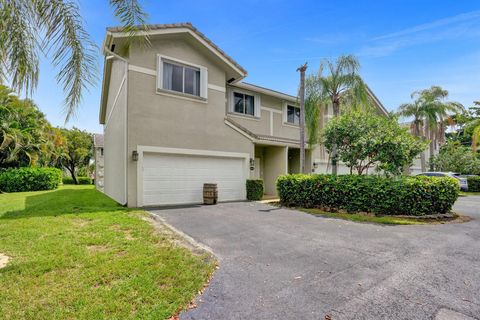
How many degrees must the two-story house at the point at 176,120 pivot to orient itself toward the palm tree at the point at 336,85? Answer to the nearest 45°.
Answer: approximately 45° to its left

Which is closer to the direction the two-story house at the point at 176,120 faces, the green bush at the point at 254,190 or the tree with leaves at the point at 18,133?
the green bush

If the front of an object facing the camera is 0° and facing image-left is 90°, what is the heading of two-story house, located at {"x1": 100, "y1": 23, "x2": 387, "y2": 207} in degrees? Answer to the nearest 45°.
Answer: approximately 315°

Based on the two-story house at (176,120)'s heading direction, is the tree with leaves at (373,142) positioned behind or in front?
in front

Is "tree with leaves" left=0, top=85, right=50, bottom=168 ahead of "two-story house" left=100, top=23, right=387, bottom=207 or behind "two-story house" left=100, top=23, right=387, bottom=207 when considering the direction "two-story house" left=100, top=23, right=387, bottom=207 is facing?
behind

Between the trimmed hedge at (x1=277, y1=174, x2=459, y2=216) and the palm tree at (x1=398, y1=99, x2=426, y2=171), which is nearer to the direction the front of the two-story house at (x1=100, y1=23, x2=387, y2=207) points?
the trimmed hedge

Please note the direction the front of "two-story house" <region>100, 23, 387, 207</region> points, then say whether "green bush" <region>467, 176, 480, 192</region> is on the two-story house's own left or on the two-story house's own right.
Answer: on the two-story house's own left
